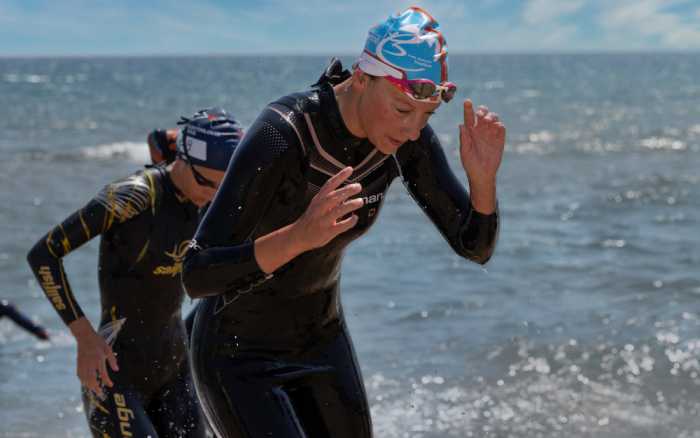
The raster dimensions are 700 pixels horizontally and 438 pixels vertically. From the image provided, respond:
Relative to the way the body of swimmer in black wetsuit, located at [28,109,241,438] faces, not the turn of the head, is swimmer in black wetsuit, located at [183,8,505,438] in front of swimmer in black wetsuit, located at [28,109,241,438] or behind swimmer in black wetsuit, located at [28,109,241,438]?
in front

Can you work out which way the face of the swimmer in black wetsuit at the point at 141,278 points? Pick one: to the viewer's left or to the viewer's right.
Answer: to the viewer's right

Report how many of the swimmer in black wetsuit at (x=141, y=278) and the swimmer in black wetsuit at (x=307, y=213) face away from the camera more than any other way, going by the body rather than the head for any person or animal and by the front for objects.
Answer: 0

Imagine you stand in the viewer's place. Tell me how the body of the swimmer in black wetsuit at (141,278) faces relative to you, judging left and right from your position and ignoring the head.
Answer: facing the viewer and to the right of the viewer
